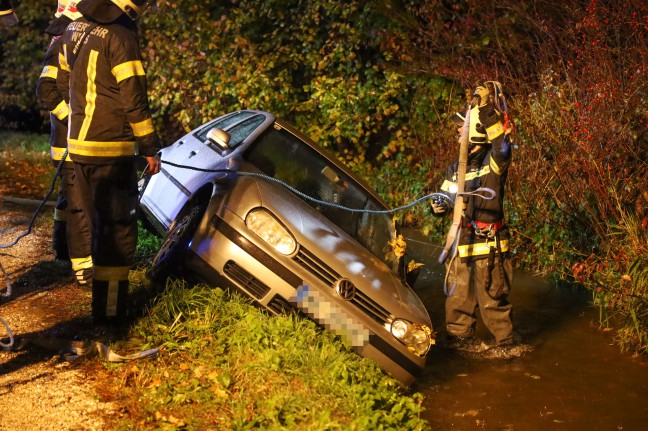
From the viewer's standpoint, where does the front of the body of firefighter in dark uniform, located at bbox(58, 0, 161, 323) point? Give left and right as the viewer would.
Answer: facing away from the viewer and to the right of the viewer

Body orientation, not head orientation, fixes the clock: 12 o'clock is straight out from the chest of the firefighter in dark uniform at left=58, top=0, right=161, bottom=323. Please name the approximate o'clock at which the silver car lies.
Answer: The silver car is roughly at 2 o'clock from the firefighter in dark uniform.

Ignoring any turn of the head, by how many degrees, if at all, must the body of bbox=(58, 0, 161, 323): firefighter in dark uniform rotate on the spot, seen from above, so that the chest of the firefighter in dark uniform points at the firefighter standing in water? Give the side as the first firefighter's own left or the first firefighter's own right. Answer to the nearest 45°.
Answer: approximately 45° to the first firefighter's own right

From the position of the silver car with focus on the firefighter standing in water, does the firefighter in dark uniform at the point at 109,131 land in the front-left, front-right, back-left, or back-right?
back-right

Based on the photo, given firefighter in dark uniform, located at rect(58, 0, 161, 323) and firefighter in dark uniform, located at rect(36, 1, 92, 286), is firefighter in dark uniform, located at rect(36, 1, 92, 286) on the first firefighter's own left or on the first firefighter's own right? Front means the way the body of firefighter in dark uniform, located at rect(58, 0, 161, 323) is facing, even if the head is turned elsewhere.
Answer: on the first firefighter's own left
